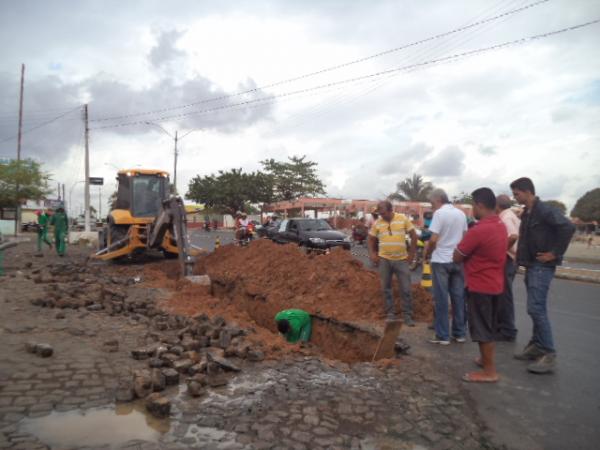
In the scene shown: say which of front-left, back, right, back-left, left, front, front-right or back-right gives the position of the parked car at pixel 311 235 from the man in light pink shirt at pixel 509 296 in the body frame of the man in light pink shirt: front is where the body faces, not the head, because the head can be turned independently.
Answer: front-right

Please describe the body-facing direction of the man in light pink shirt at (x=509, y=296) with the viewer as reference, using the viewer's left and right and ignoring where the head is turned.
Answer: facing to the left of the viewer

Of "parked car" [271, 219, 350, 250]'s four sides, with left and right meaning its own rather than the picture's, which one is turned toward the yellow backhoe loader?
right

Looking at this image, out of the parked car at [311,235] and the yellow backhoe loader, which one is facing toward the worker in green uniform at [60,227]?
the yellow backhoe loader

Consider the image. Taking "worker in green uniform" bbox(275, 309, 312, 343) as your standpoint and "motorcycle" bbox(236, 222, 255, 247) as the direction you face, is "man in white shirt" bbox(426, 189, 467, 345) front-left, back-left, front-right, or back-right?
back-right

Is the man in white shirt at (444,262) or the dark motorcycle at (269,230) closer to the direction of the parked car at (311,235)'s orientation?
the man in white shirt

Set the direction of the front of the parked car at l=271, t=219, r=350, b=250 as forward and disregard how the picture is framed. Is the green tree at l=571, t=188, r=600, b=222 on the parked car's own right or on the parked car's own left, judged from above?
on the parked car's own left

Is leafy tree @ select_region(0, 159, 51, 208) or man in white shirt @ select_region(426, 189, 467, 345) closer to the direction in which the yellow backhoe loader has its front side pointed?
the leafy tree

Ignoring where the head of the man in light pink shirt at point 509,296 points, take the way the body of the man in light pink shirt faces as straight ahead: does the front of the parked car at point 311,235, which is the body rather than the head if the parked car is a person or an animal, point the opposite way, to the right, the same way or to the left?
the opposite way

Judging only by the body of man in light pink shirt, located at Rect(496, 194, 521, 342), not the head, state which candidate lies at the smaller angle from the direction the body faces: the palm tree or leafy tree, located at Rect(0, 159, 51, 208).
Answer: the leafy tree

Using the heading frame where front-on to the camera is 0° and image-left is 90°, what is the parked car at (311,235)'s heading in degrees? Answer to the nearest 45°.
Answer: approximately 315°
